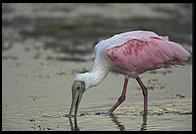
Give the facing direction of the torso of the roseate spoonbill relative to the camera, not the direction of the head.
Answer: to the viewer's left
